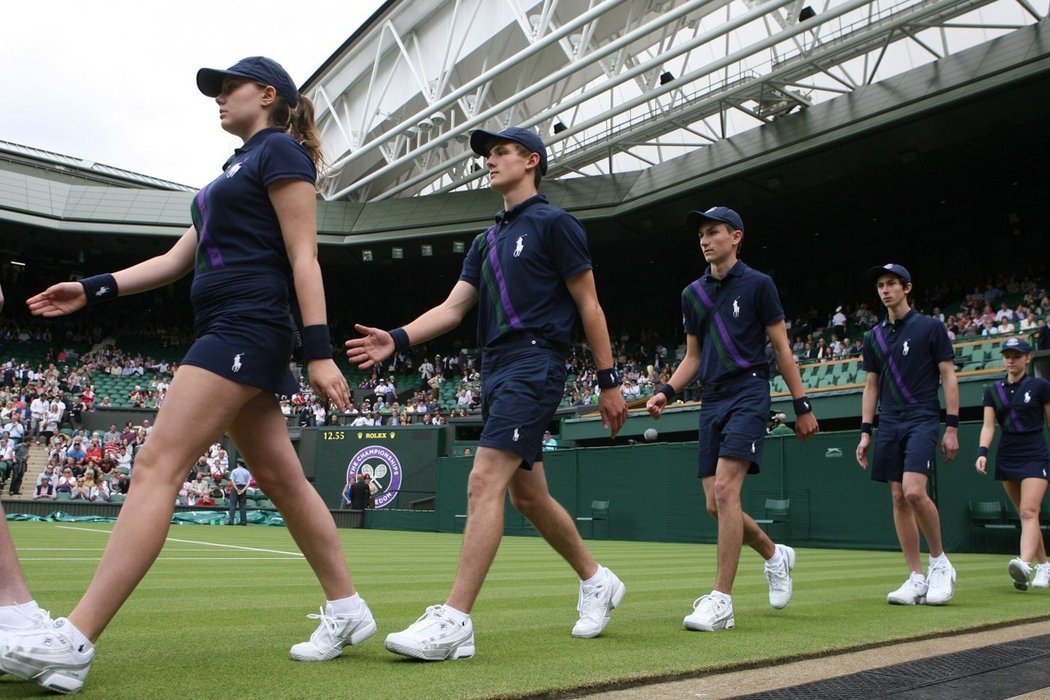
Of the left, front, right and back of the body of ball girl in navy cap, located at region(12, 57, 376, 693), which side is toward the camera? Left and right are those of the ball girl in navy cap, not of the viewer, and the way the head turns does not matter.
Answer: left

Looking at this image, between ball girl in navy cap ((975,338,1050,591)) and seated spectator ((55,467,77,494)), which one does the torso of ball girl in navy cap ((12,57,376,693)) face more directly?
the seated spectator

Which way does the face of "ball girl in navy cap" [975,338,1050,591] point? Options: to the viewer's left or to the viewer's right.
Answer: to the viewer's left

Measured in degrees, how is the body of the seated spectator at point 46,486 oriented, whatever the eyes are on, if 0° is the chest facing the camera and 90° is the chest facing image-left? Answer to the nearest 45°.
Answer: approximately 0°
